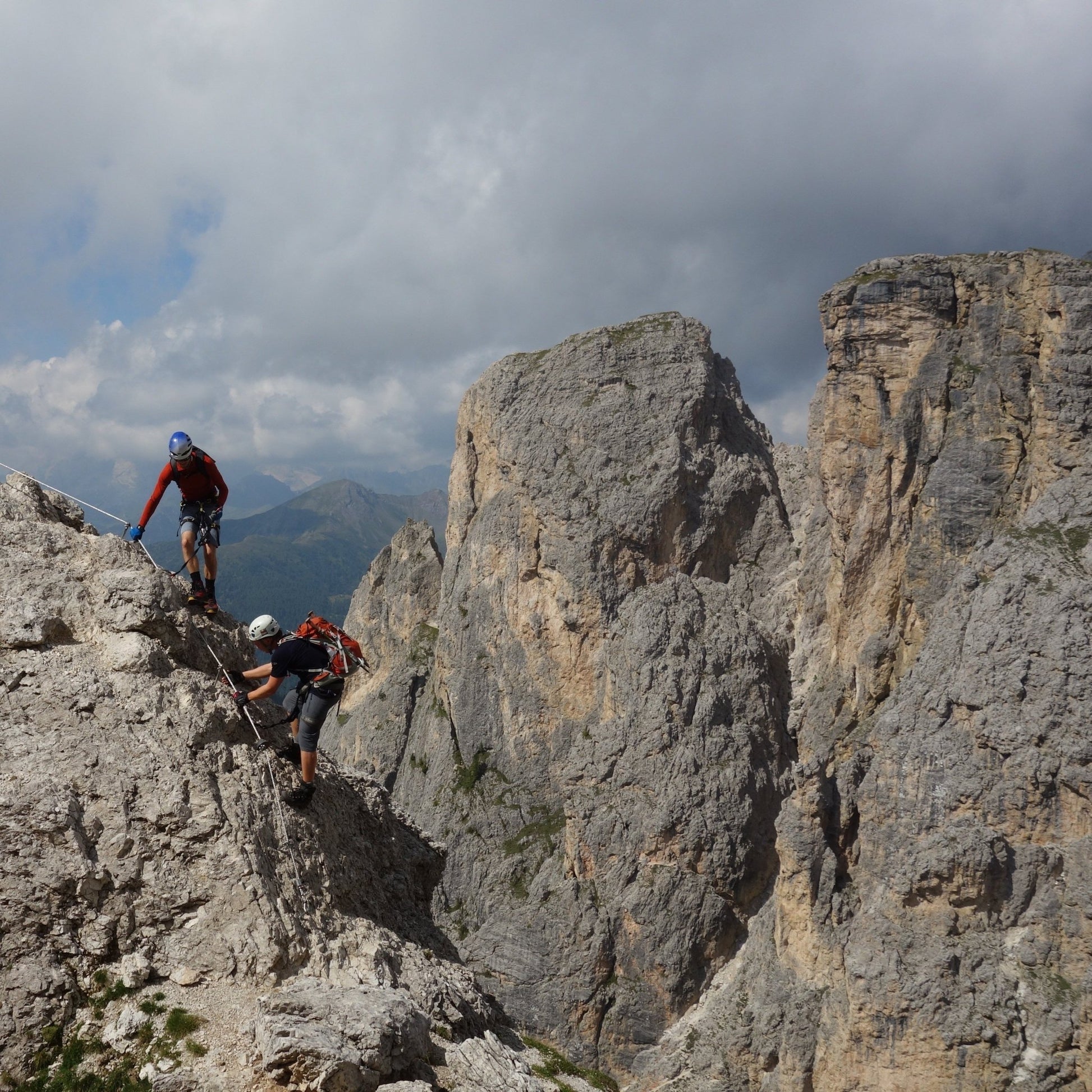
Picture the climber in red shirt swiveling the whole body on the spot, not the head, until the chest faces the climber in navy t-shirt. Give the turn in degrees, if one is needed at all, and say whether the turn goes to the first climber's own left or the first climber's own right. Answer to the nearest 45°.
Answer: approximately 45° to the first climber's own left

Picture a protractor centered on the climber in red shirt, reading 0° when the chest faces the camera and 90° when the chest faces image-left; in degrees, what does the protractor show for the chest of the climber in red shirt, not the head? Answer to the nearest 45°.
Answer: approximately 0°

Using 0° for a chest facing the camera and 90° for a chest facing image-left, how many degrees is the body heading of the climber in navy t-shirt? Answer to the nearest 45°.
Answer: approximately 90°

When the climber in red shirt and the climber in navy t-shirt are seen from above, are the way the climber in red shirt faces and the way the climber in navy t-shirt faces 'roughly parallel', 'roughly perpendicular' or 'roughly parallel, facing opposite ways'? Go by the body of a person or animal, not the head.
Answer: roughly perpendicular

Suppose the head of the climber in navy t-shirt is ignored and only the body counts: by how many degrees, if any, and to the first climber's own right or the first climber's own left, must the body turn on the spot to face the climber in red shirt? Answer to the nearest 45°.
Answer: approximately 45° to the first climber's own right

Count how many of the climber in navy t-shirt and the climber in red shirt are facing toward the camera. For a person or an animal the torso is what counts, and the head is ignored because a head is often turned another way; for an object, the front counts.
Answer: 1
